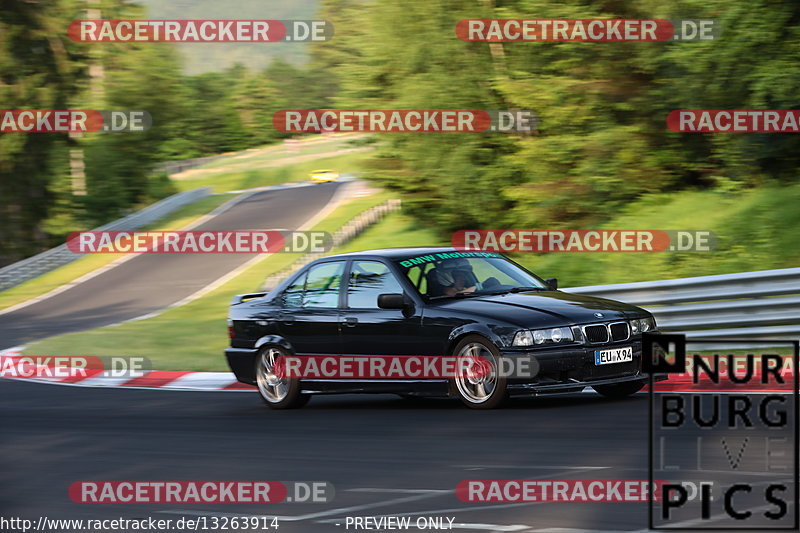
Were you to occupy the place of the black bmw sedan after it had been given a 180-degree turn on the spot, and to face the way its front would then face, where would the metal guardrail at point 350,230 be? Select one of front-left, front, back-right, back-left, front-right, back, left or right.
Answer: front-right

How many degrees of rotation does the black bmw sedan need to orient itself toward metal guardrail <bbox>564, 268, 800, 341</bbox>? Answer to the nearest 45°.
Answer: approximately 90° to its left

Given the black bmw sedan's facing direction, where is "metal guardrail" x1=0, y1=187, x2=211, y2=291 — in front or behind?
behind

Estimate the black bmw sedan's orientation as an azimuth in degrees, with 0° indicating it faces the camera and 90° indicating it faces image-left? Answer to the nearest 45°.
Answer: approximately 315°
